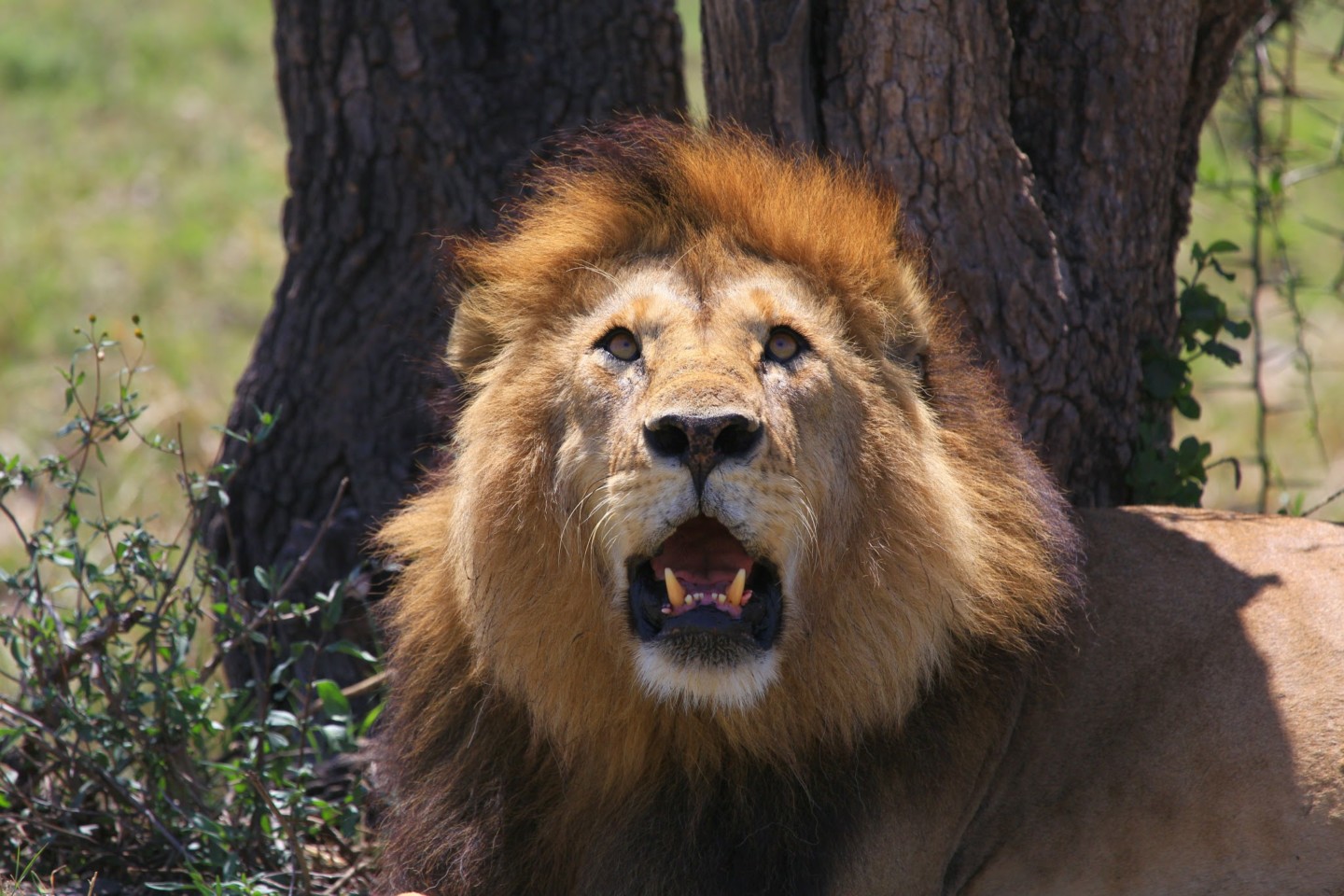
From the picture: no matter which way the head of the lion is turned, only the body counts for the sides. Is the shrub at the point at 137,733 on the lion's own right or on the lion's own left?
on the lion's own right

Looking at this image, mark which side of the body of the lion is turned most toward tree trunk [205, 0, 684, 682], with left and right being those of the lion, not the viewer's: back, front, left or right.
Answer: right

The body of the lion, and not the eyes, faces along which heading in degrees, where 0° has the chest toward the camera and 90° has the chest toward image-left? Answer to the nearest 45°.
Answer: approximately 45°

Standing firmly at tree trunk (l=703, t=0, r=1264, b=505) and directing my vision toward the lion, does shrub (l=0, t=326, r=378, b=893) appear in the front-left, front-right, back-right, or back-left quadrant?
front-right
